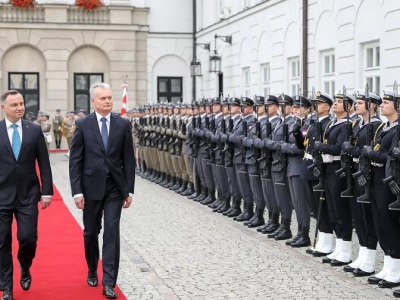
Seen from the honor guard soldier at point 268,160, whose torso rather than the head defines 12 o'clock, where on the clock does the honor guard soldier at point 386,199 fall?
the honor guard soldier at point 386,199 is roughly at 10 o'clock from the honor guard soldier at point 268,160.

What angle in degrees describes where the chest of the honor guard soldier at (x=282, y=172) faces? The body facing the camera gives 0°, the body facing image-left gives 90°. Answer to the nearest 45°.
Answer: approximately 45°

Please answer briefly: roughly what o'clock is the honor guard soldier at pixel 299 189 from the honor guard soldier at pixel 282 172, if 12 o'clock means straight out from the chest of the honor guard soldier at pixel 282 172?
the honor guard soldier at pixel 299 189 is roughly at 10 o'clock from the honor guard soldier at pixel 282 172.

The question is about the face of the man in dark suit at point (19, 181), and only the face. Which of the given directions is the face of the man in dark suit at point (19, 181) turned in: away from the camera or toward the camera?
toward the camera

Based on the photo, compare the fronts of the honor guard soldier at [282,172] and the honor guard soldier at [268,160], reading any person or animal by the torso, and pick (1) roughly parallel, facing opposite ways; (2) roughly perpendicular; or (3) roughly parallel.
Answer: roughly parallel

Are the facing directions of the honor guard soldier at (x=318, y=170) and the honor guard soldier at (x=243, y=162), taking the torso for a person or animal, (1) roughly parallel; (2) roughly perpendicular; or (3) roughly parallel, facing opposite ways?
roughly parallel

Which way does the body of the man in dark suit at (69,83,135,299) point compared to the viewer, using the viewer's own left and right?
facing the viewer

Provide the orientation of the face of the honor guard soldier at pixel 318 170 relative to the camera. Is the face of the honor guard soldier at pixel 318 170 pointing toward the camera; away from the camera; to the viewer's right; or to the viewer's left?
to the viewer's left

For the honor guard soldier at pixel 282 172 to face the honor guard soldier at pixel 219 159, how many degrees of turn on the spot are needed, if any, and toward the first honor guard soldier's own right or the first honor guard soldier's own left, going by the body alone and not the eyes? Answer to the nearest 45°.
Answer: approximately 135° to the first honor guard soldier's own right

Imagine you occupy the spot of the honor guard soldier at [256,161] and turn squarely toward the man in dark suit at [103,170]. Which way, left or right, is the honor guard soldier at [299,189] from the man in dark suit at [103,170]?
left

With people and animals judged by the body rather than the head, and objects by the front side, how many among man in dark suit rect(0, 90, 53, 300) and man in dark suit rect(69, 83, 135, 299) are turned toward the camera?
2

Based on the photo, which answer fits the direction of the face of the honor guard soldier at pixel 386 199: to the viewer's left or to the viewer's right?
to the viewer's left

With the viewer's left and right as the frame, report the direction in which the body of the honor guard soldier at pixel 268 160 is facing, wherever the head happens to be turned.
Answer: facing the viewer and to the left of the viewer

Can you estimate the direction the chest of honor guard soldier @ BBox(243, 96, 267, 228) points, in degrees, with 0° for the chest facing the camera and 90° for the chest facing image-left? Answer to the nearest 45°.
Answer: approximately 45°

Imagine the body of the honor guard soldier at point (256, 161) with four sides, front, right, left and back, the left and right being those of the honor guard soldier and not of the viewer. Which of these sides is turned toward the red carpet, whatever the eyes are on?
front
